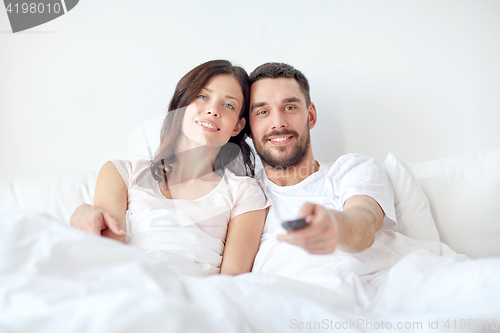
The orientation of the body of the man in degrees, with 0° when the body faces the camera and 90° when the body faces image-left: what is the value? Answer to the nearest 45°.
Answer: approximately 0°

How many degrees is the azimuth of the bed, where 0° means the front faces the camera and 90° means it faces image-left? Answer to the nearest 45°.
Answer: approximately 0°
